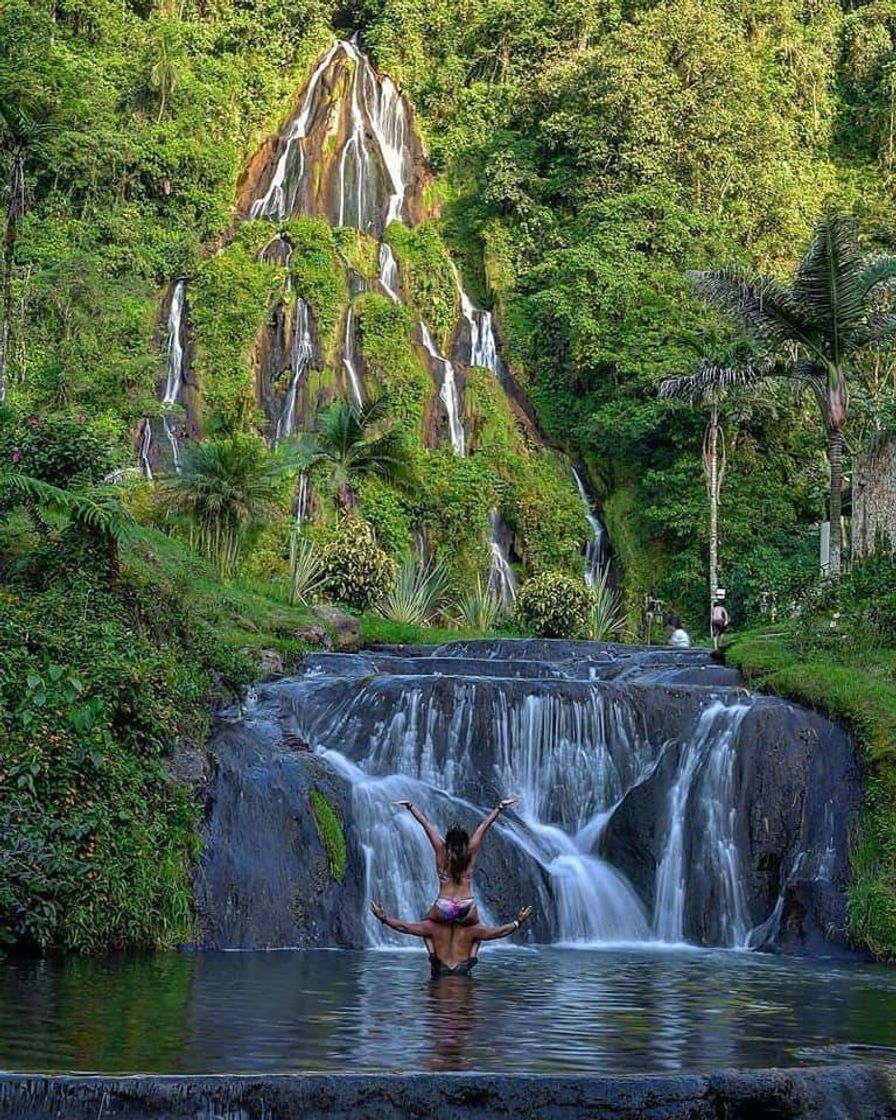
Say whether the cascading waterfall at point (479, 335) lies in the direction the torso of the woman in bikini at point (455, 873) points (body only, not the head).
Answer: yes

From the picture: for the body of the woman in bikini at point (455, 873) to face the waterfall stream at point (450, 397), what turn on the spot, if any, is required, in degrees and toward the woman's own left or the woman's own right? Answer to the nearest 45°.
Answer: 0° — they already face it

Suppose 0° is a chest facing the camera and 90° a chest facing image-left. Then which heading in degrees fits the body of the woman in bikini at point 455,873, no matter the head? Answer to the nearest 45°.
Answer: approximately 180°

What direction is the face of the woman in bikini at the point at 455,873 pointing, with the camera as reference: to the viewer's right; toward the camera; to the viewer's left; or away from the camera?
away from the camera

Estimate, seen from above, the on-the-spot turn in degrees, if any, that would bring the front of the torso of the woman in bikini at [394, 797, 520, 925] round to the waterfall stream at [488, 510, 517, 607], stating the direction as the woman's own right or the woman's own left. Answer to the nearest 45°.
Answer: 0° — they already face it

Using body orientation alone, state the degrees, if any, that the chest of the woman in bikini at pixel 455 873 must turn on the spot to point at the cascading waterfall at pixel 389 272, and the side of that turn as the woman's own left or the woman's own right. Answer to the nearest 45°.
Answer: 0° — they already face it

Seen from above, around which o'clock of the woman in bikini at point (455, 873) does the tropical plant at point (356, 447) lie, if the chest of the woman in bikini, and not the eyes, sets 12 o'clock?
The tropical plant is roughly at 12 o'clock from the woman in bikini.

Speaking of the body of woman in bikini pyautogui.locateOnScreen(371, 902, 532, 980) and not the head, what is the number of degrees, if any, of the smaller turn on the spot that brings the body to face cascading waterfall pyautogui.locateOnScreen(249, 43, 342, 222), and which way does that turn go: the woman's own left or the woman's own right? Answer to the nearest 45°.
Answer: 0° — they already face it

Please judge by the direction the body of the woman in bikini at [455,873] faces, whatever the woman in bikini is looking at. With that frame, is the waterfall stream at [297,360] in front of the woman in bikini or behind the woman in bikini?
in front

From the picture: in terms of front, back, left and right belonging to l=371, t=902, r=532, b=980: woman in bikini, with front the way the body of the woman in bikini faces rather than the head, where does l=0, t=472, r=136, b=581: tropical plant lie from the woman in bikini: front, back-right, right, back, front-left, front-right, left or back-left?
front-left

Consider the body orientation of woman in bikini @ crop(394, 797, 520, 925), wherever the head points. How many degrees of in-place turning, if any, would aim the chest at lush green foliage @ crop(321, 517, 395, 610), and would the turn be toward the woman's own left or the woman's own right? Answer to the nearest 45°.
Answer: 0° — they already face it
